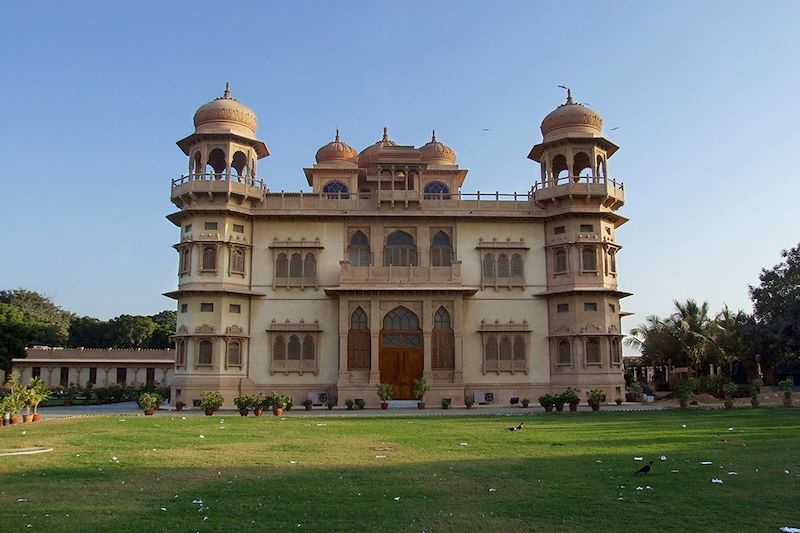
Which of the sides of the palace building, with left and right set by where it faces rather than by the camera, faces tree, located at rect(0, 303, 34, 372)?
right

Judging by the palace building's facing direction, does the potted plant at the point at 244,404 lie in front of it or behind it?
in front

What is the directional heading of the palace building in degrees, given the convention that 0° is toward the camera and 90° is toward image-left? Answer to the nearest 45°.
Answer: approximately 0°

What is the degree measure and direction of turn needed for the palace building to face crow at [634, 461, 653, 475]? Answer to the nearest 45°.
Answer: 0° — it already faces it

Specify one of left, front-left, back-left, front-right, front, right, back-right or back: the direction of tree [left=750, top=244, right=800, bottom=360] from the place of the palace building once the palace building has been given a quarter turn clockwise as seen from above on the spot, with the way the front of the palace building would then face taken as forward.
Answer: back

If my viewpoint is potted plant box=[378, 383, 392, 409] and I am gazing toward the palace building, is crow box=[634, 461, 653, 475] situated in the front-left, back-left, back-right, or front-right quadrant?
back-right
